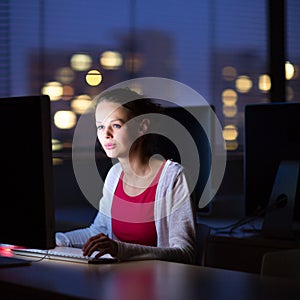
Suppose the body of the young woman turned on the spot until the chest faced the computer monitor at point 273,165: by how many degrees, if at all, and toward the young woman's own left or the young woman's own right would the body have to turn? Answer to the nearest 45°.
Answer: approximately 180°

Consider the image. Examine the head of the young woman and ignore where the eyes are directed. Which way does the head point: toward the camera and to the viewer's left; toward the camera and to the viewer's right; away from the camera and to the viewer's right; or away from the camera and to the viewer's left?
toward the camera and to the viewer's left

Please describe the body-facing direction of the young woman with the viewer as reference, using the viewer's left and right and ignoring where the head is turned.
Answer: facing the viewer and to the left of the viewer
